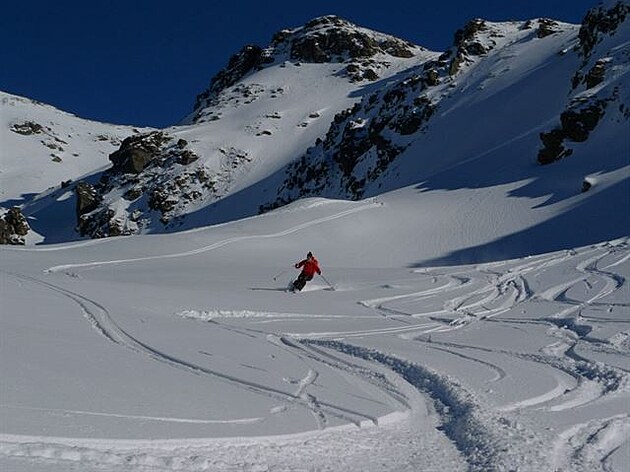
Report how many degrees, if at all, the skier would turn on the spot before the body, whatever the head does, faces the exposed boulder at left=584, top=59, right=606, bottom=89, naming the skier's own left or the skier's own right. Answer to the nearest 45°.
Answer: approximately 180°

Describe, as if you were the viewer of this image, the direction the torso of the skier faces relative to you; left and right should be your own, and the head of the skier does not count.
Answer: facing the viewer and to the left of the viewer

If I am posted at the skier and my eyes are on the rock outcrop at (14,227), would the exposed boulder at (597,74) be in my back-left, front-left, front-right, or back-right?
front-right

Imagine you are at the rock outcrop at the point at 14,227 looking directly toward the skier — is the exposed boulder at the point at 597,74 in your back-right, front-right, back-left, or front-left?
front-left

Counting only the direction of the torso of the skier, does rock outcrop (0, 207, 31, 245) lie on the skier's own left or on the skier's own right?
on the skier's own right

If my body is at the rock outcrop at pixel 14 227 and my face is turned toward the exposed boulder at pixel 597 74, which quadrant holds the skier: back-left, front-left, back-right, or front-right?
front-right
